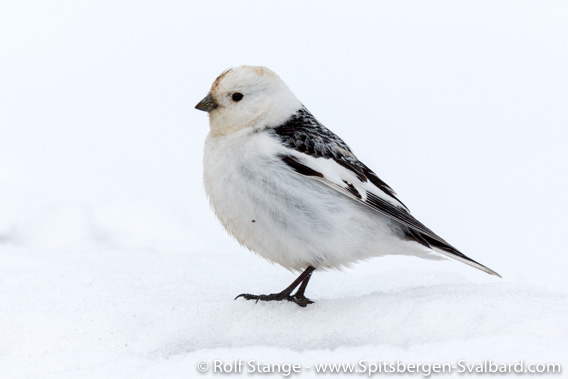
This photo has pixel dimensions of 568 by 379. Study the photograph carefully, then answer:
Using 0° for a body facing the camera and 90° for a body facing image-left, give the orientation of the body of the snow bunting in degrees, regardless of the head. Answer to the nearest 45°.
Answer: approximately 90°
